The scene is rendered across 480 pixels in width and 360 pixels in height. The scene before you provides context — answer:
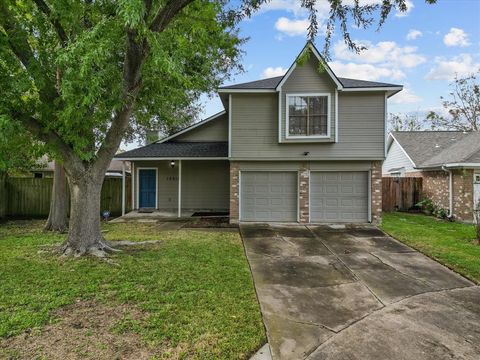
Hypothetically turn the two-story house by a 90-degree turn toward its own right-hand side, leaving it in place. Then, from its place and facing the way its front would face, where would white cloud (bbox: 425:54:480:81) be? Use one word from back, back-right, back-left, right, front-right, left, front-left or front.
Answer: back-right

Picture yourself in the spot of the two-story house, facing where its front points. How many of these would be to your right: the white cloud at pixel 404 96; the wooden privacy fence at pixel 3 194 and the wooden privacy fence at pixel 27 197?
2

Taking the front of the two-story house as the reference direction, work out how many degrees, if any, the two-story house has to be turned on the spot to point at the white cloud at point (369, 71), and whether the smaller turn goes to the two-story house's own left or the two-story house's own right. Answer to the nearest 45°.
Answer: approximately 135° to the two-story house's own left

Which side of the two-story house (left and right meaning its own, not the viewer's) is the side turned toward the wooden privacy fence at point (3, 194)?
right

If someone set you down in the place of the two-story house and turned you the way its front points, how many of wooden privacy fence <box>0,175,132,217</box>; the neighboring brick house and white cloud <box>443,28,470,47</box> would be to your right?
1

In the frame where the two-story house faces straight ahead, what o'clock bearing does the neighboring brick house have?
The neighboring brick house is roughly at 8 o'clock from the two-story house.

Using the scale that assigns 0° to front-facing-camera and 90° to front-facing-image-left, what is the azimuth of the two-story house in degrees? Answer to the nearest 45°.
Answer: approximately 0°
